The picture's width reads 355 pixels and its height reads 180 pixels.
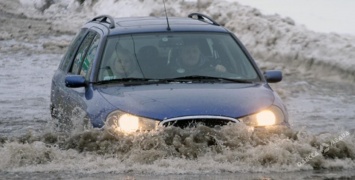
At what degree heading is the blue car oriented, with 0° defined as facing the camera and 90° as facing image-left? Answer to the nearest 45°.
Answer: approximately 0°

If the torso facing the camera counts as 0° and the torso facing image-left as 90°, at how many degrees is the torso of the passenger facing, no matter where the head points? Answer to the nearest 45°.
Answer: approximately 0°
